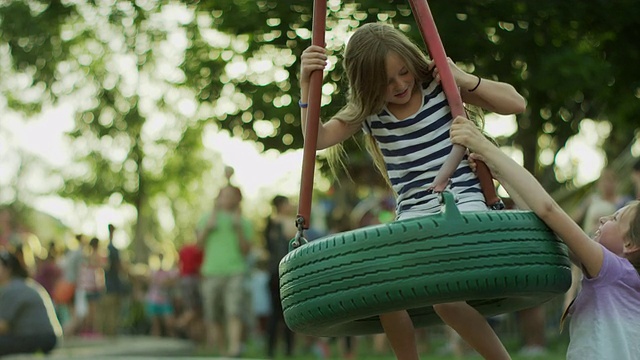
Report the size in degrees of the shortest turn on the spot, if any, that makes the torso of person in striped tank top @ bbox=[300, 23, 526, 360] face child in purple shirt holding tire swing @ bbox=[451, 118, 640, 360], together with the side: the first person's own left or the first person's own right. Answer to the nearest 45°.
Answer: approximately 45° to the first person's own left

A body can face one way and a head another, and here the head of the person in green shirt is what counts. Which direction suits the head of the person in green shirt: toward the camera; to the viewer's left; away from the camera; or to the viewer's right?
toward the camera

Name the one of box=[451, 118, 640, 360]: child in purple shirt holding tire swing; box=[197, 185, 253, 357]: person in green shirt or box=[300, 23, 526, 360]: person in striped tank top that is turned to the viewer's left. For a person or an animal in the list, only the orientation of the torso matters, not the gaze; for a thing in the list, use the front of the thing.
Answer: the child in purple shirt holding tire swing

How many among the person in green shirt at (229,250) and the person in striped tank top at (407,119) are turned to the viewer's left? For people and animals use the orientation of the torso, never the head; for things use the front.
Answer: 0

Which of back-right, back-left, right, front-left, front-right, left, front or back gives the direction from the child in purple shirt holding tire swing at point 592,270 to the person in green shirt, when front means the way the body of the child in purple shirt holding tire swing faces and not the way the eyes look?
front-right

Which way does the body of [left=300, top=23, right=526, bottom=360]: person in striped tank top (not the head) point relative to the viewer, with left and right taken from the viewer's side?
facing the viewer

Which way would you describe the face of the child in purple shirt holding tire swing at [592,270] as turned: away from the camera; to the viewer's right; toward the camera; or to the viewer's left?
to the viewer's left

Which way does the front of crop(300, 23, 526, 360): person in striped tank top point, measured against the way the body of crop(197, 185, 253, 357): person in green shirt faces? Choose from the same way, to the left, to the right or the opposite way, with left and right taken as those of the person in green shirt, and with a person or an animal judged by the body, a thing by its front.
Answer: the same way

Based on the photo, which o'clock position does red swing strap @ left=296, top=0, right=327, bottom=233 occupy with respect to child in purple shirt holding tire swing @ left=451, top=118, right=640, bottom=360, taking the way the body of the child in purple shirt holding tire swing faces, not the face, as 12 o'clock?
The red swing strap is roughly at 12 o'clock from the child in purple shirt holding tire swing.

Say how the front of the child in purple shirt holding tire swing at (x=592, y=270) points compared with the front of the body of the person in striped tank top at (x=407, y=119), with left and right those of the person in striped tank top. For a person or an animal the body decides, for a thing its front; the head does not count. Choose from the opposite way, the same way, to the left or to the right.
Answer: to the right

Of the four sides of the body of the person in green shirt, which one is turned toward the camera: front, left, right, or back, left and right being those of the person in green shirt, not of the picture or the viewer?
front

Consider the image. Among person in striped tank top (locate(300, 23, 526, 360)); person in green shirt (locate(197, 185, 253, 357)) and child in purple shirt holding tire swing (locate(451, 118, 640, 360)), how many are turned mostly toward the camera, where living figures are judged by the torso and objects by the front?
2

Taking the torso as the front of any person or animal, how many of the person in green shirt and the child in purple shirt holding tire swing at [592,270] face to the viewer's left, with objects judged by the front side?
1

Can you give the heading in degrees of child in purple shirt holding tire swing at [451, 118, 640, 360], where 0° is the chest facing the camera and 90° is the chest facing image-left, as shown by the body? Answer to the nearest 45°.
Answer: approximately 90°
